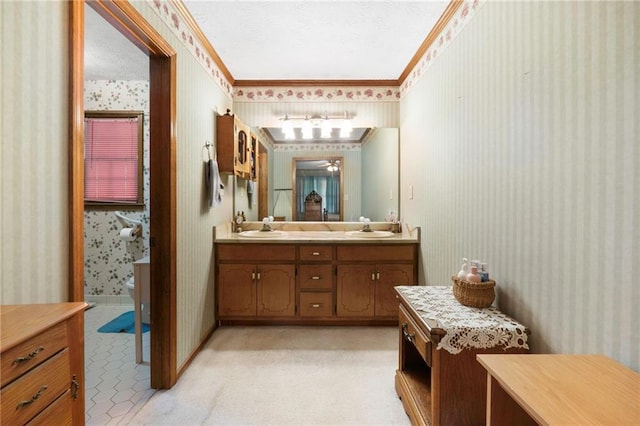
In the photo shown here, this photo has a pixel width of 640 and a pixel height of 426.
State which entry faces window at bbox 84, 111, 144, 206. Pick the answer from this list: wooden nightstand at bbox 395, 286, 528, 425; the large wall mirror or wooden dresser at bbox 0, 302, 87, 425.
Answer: wooden nightstand at bbox 395, 286, 528, 425

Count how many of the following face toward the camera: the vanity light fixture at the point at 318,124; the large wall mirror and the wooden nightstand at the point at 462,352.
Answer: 2

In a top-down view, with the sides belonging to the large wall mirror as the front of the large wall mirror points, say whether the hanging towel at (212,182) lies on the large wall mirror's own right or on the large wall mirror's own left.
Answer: on the large wall mirror's own right

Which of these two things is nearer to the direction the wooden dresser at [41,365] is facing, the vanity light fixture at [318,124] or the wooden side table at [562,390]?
the wooden side table

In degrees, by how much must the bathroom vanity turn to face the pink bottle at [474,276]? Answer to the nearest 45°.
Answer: approximately 45° to its left

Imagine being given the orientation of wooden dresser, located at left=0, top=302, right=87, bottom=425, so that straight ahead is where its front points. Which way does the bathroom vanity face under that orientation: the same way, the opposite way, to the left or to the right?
to the right

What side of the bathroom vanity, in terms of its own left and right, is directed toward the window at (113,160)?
right

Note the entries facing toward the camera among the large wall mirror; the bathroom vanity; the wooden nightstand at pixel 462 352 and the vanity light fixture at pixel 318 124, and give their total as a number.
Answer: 3

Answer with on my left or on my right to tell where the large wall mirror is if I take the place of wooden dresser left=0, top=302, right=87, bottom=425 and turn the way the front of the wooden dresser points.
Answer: on my left

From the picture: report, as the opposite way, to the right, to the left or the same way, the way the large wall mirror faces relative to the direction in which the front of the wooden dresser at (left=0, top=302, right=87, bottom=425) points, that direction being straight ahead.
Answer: to the right

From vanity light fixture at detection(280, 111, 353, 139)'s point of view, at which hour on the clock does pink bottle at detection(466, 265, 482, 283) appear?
The pink bottle is roughly at 11 o'clock from the vanity light fixture.

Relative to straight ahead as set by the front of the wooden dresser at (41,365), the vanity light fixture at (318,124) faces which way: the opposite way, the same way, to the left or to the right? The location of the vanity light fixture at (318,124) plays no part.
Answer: to the right
